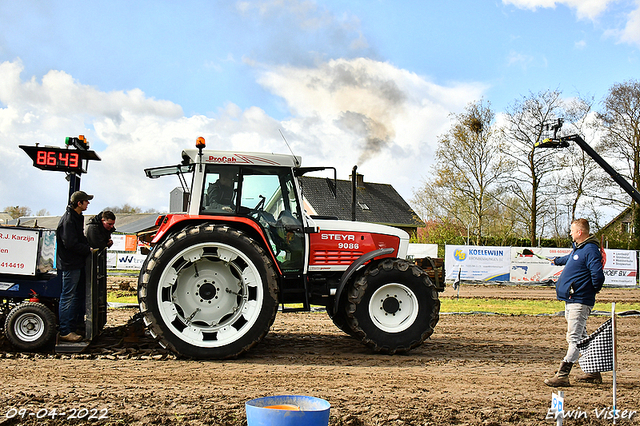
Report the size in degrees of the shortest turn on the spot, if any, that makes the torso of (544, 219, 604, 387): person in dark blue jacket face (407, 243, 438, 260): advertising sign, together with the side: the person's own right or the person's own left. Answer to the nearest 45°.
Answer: approximately 90° to the person's own right

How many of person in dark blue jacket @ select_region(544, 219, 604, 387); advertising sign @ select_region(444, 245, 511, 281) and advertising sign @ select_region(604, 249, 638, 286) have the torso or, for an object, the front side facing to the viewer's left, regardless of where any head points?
1

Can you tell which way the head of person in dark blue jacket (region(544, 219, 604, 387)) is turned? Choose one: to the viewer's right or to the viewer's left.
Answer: to the viewer's left

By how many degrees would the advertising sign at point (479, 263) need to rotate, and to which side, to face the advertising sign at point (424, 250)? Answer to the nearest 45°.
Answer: approximately 135° to its right

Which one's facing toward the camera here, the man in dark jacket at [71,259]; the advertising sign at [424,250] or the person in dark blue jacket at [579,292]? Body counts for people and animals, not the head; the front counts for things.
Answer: the advertising sign

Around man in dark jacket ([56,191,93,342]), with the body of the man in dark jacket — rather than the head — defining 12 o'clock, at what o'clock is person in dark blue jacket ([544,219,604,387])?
The person in dark blue jacket is roughly at 1 o'clock from the man in dark jacket.

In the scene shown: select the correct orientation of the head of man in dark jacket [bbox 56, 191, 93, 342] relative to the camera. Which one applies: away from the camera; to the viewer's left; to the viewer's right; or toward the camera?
to the viewer's right

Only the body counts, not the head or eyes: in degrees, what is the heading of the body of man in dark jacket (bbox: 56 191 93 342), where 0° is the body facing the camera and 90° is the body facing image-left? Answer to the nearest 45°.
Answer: approximately 270°

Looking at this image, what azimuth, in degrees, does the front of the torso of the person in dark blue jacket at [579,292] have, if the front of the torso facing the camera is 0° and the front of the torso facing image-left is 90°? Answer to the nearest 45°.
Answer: approximately 90°

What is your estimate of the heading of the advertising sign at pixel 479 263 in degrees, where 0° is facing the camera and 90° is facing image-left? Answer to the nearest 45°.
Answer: approximately 0°

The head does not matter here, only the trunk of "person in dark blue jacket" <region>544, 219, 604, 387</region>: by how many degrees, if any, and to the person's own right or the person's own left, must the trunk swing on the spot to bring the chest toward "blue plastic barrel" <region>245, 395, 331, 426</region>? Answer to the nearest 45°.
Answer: approximately 90° to the person's own left
